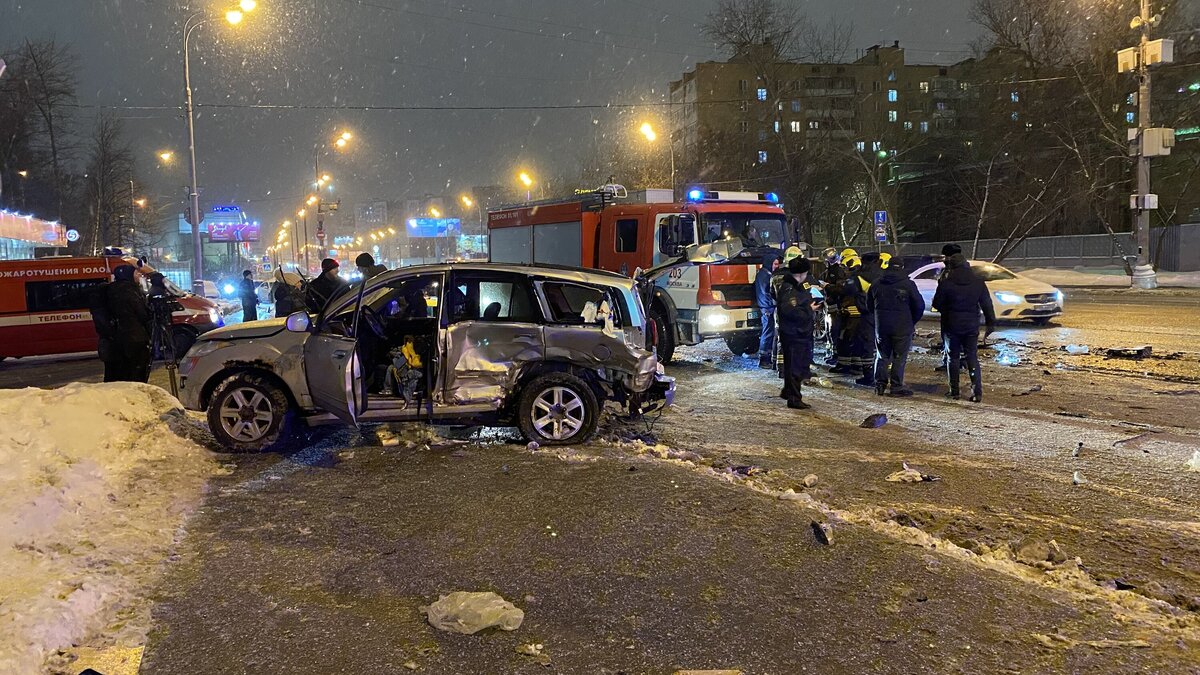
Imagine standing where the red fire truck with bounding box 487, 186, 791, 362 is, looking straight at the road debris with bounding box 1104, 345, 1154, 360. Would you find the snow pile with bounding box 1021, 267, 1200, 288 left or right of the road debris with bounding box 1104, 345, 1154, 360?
left

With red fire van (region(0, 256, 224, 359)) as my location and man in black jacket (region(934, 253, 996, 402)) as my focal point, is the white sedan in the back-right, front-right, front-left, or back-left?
front-left

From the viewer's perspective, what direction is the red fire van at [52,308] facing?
to the viewer's right

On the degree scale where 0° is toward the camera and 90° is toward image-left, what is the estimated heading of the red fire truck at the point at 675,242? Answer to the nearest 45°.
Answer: approximately 315°

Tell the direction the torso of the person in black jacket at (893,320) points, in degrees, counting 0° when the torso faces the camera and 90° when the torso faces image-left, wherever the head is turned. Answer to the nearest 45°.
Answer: approximately 180°

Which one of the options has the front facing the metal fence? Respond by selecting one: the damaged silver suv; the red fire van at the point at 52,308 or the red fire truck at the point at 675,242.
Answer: the red fire van at the point at 52,308

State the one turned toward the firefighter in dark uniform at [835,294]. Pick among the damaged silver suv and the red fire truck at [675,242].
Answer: the red fire truck

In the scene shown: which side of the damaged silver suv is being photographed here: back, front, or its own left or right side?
left

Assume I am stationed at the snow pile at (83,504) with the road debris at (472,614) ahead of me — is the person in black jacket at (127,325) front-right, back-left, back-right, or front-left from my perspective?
back-left

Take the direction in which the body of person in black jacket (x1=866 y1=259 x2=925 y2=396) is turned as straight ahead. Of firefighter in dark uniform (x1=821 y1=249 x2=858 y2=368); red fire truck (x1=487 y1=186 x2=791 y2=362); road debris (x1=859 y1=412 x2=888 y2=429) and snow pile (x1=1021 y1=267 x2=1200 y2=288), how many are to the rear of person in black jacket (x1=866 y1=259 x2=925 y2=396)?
1

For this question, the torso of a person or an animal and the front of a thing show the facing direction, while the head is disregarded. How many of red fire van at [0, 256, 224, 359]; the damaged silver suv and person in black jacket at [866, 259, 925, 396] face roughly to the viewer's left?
1

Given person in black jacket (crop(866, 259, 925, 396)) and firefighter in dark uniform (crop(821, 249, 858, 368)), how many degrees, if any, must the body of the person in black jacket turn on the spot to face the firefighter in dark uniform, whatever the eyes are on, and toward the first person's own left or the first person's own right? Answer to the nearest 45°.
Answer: approximately 45° to the first person's own left

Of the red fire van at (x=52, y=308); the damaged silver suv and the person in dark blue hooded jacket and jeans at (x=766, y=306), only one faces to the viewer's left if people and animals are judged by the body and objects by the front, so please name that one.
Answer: the damaged silver suv

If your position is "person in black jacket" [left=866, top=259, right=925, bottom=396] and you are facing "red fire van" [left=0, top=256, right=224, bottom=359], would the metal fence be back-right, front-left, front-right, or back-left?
back-right
